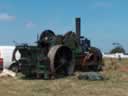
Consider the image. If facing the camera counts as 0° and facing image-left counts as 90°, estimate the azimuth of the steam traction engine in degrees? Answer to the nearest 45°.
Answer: approximately 225°
